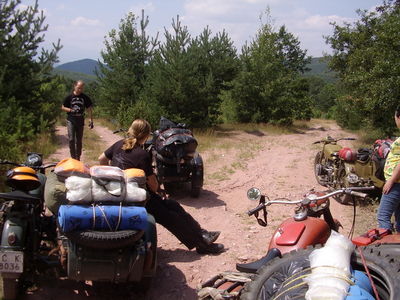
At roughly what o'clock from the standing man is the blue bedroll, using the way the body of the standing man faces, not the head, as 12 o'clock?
The blue bedroll is roughly at 12 o'clock from the standing man.

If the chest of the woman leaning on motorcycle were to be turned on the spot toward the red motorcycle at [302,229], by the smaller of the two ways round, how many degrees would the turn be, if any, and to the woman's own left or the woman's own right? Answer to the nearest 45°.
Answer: approximately 90° to the woman's own right

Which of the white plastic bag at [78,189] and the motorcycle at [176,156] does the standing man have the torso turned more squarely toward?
the white plastic bag

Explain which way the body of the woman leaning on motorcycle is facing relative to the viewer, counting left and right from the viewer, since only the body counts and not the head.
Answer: facing away from the viewer and to the right of the viewer

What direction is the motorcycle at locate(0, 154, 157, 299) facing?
away from the camera

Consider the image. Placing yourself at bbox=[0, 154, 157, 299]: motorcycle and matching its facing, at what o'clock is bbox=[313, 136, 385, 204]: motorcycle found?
bbox=[313, 136, 385, 204]: motorcycle is roughly at 2 o'clock from bbox=[0, 154, 157, 299]: motorcycle.

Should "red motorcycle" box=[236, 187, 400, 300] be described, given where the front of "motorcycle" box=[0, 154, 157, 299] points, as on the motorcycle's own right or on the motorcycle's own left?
on the motorcycle's own right

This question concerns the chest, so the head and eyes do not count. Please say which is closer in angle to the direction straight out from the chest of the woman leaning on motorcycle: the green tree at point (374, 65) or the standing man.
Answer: the green tree

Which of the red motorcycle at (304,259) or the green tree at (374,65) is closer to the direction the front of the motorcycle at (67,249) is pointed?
the green tree

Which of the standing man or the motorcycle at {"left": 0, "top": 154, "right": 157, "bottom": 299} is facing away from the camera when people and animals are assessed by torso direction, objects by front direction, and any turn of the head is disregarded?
the motorcycle

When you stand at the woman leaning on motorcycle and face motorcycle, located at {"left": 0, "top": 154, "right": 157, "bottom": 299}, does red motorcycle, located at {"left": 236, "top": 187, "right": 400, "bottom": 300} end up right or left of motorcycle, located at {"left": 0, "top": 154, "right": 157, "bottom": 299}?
left

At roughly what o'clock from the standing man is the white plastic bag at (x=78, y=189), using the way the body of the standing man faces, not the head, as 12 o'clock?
The white plastic bag is roughly at 12 o'clock from the standing man.

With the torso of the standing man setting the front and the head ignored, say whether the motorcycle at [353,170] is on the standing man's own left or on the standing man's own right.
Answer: on the standing man's own left

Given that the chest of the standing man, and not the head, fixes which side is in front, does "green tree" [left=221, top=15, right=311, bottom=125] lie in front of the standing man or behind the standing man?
behind

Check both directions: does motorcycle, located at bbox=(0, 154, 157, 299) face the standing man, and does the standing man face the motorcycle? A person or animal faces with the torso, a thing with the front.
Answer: yes
